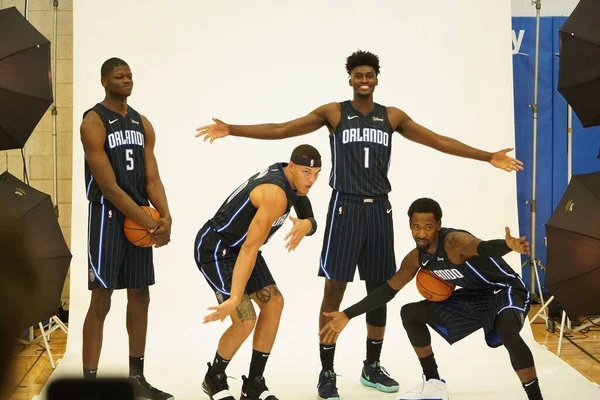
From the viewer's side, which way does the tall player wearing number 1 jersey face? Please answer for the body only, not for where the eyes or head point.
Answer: toward the camera

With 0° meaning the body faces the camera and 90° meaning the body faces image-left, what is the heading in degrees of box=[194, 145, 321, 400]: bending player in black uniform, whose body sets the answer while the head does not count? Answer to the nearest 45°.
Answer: approximately 315°

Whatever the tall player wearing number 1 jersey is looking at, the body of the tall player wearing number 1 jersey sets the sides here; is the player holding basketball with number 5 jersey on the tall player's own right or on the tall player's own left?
on the tall player's own right

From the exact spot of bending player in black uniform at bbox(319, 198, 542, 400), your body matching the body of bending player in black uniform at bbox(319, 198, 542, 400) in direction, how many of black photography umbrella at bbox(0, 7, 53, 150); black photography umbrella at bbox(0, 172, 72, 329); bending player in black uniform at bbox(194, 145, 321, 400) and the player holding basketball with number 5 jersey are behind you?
0

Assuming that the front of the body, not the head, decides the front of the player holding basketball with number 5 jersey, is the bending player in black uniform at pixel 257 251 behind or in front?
in front

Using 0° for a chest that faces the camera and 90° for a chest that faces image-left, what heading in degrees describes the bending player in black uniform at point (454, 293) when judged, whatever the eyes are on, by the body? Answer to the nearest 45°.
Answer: approximately 45°

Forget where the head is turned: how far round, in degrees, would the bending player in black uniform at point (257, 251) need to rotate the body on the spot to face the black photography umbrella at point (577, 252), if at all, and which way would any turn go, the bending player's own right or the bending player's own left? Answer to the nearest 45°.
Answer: approximately 45° to the bending player's own left

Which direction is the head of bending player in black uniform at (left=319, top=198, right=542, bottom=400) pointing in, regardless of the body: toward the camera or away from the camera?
toward the camera

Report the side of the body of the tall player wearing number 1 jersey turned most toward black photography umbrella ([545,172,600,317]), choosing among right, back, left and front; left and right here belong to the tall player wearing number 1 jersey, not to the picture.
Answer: left

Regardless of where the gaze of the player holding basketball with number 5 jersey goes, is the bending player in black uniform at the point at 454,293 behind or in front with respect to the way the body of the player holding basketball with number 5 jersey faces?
in front

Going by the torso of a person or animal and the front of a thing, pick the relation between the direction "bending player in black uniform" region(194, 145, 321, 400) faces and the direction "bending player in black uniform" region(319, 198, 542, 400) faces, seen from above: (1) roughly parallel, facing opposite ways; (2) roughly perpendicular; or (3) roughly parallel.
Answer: roughly perpendicular

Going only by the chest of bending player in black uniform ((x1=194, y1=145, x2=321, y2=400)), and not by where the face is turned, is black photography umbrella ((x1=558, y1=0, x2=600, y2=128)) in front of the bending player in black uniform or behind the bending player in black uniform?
in front
